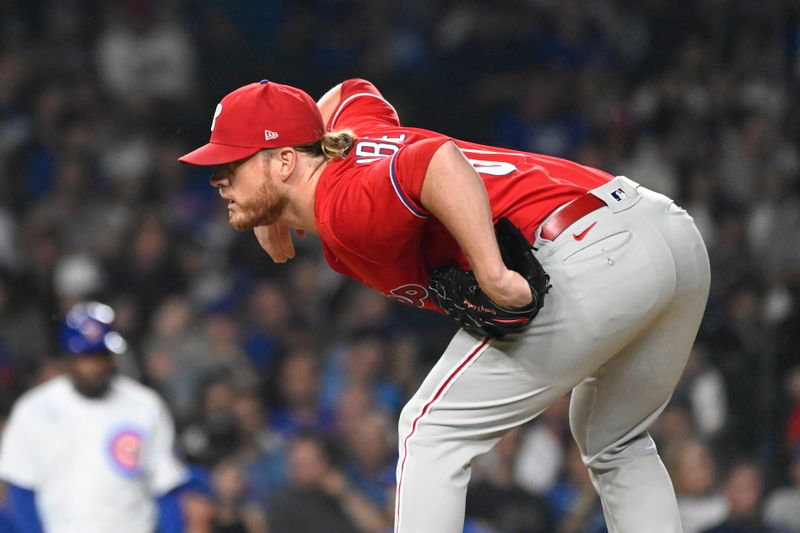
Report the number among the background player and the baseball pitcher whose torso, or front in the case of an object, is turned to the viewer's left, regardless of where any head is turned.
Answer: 1

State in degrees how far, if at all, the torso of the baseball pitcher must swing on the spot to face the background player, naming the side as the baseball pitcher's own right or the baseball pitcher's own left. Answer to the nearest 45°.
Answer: approximately 45° to the baseball pitcher's own right

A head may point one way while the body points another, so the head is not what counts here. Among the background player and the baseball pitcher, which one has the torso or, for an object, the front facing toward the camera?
the background player

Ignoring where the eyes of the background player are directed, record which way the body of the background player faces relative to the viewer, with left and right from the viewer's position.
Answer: facing the viewer

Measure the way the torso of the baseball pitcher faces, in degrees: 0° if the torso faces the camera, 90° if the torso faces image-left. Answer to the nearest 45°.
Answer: approximately 90°

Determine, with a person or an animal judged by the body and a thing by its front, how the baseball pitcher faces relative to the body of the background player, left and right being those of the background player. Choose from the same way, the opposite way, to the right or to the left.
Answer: to the right

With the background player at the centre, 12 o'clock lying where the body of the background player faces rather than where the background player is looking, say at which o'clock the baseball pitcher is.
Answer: The baseball pitcher is roughly at 11 o'clock from the background player.

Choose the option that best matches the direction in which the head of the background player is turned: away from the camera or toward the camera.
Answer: toward the camera
